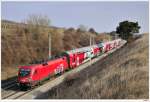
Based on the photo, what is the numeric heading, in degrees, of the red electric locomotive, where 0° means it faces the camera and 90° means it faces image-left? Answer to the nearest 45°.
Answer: approximately 45°
